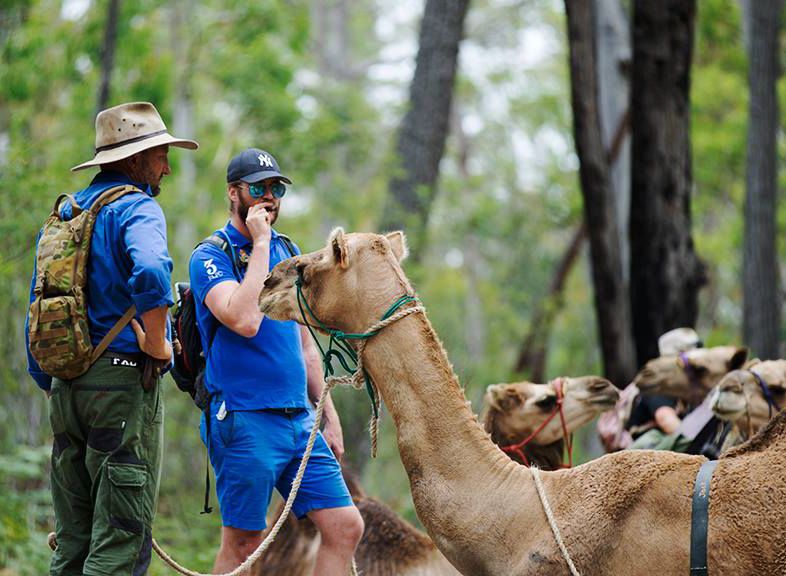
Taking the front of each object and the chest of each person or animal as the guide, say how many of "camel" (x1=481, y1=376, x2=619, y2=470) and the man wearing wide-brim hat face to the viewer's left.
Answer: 0

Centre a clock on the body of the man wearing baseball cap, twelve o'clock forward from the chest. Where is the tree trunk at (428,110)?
The tree trunk is roughly at 8 o'clock from the man wearing baseball cap.

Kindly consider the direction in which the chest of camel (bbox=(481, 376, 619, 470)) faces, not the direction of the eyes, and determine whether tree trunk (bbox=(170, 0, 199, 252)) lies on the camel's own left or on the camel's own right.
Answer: on the camel's own left

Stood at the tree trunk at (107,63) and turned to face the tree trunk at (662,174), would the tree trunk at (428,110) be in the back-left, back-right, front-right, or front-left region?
front-left

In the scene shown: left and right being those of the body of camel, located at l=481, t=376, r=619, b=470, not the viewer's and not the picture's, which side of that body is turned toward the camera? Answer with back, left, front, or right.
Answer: right

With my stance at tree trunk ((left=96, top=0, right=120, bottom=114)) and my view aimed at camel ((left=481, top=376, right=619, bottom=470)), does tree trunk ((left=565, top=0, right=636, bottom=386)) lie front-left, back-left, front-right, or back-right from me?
front-left

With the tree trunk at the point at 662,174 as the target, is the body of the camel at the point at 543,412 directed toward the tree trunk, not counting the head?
no

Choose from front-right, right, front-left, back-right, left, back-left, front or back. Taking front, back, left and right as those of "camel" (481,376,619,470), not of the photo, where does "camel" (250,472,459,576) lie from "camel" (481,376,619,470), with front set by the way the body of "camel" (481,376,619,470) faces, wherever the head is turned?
back-right

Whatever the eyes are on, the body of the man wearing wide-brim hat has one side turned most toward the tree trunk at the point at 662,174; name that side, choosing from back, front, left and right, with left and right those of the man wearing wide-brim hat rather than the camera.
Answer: front

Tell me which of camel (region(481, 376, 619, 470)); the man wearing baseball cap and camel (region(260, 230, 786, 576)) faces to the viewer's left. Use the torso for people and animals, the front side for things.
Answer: camel (region(260, 230, 786, 576))

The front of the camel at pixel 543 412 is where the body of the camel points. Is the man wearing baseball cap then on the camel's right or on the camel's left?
on the camel's right

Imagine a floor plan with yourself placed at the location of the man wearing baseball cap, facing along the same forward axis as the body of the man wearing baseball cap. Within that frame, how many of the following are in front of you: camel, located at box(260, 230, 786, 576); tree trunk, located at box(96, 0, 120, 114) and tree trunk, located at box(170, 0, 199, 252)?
1

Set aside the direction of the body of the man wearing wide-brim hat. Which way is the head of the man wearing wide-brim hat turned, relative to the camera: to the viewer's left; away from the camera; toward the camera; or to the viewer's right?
to the viewer's right

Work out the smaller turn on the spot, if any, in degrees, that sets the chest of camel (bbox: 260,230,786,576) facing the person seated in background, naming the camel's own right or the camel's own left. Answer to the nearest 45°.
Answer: approximately 90° to the camel's own right

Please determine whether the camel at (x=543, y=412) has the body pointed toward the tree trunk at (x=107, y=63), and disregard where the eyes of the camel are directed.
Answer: no

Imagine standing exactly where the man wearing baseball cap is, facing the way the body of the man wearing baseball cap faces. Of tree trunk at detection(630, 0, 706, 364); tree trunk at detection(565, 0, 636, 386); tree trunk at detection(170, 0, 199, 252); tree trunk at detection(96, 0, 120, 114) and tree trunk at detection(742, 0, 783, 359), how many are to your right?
0

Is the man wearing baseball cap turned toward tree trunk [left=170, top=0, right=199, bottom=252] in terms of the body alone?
no

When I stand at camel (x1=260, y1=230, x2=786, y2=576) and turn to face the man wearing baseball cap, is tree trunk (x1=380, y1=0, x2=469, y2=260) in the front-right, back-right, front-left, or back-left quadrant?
front-right

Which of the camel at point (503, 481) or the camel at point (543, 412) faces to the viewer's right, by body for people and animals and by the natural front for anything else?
the camel at point (543, 412)

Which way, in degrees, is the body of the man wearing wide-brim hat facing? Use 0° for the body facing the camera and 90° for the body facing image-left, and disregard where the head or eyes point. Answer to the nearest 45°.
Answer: approximately 225°

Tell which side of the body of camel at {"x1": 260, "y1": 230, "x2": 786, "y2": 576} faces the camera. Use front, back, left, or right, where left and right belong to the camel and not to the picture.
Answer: left

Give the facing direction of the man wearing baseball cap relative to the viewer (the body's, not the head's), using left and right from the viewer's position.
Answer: facing the viewer and to the right of the viewer
